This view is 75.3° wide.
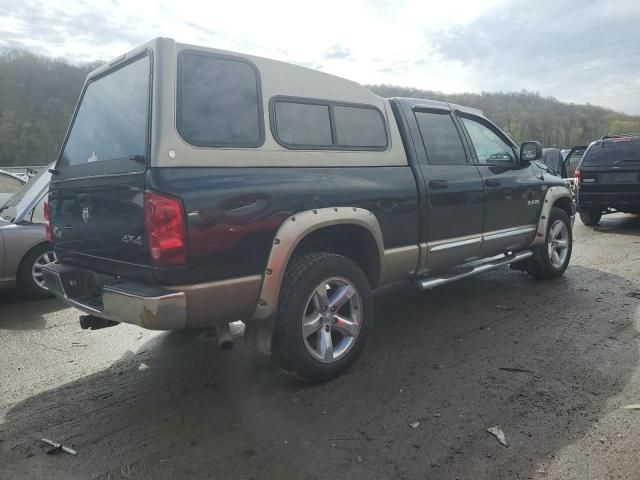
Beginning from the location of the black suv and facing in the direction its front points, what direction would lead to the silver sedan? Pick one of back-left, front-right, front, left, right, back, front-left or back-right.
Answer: back-left

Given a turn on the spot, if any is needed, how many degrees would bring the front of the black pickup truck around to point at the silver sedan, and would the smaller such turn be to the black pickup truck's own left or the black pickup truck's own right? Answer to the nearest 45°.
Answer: approximately 90° to the black pickup truck's own left

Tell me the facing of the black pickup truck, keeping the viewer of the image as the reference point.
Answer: facing away from the viewer and to the right of the viewer

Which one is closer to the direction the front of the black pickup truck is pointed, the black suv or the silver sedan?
the black suv

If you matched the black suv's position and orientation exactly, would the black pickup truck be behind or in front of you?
behind

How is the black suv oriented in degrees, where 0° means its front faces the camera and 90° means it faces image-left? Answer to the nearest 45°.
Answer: approximately 180°
